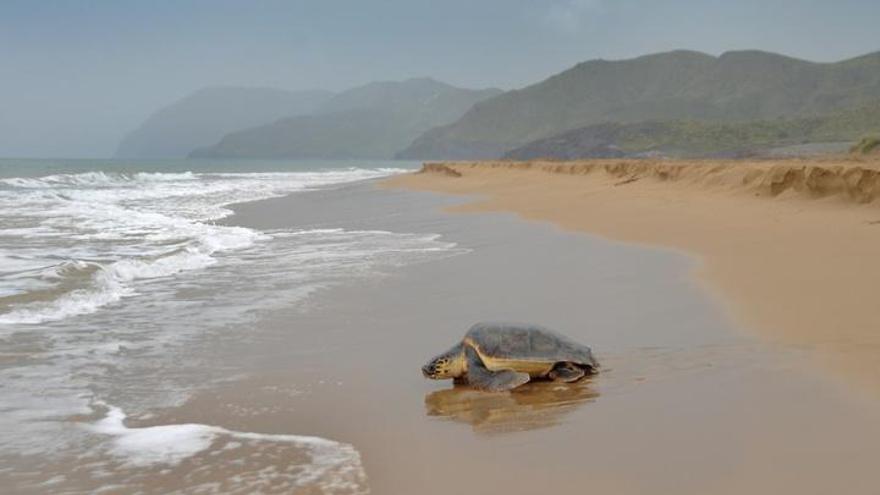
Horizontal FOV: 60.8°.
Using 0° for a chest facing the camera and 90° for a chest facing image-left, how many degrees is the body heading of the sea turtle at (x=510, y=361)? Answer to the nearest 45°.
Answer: approximately 90°
